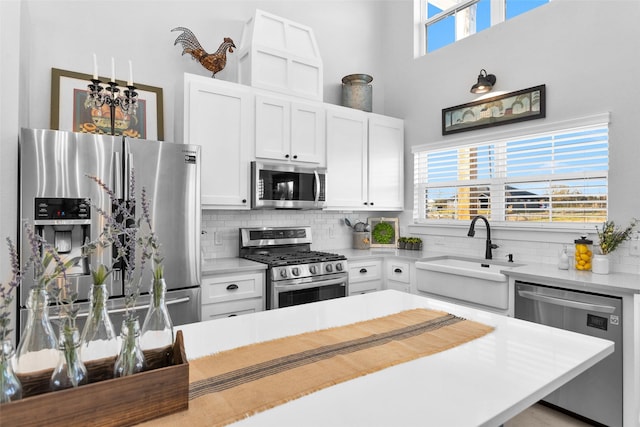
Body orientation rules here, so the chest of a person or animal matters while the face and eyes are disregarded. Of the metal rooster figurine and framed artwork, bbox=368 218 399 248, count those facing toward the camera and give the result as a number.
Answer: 1

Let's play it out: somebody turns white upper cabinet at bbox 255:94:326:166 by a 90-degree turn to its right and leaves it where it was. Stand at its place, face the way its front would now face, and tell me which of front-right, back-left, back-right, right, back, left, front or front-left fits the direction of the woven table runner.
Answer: front-left

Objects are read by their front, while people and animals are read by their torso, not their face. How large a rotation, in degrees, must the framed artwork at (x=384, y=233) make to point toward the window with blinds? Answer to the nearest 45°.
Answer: approximately 45° to its left

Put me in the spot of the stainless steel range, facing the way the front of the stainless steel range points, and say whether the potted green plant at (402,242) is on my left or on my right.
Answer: on my left

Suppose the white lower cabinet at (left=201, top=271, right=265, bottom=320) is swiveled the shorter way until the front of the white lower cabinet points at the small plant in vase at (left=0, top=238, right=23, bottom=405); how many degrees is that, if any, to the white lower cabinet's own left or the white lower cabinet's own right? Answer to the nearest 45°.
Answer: approximately 45° to the white lower cabinet's own right

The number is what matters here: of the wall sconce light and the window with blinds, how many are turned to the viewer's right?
0

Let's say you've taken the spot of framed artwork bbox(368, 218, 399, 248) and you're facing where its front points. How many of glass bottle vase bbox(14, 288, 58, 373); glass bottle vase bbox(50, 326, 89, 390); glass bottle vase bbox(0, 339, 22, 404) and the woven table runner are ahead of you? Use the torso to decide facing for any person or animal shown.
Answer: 4

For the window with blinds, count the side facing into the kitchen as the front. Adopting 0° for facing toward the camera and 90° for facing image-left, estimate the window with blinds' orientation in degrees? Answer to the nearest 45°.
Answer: approximately 45°
